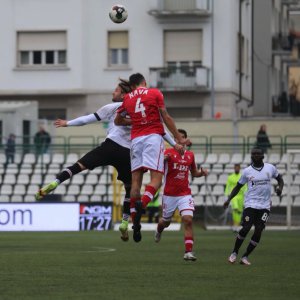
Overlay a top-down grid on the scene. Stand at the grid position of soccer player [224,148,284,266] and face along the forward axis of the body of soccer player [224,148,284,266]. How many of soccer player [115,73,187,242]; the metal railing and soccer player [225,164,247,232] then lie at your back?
2

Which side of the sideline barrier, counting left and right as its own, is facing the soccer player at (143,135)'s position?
front

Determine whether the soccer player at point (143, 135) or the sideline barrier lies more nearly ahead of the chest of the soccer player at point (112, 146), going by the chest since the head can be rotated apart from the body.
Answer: the soccer player

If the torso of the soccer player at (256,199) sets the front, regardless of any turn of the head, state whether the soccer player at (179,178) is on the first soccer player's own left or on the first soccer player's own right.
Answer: on the first soccer player's own right

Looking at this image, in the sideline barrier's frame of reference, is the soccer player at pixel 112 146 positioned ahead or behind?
ahead

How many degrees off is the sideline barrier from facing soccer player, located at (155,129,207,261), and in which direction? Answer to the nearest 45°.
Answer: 0° — it already faces them

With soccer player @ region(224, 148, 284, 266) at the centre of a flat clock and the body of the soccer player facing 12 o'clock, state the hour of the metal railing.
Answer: The metal railing is roughly at 6 o'clock from the soccer player.

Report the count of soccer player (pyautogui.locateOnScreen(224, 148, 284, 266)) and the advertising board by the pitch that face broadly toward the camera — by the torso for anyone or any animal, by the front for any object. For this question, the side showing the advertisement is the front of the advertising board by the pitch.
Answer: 2

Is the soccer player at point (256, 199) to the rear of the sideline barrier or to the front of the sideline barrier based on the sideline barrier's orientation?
to the front

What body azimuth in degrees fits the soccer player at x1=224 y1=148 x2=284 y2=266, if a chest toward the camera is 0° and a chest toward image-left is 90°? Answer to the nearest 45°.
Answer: approximately 0°
